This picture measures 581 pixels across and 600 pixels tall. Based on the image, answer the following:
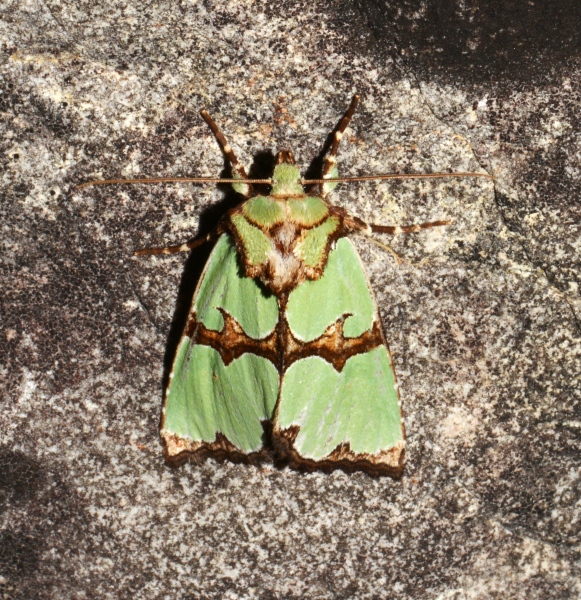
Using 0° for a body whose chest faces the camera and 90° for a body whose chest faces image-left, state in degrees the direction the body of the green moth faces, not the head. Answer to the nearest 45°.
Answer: approximately 180°
